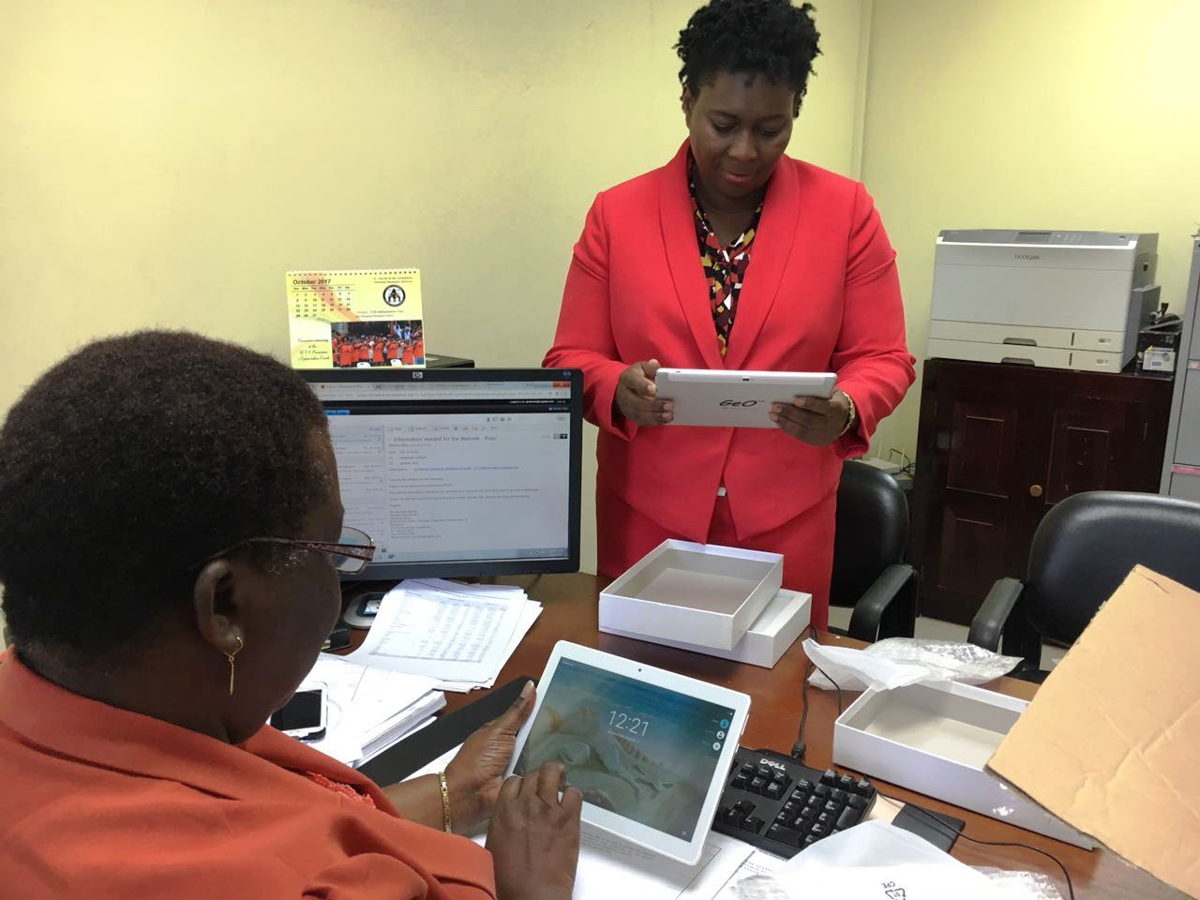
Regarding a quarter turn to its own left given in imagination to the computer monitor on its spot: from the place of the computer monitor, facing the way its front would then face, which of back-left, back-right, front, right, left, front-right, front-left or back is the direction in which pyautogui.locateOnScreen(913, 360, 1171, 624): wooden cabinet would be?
front-left

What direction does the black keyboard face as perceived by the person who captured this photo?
facing the viewer and to the left of the viewer

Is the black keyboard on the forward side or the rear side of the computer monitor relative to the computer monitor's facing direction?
on the forward side

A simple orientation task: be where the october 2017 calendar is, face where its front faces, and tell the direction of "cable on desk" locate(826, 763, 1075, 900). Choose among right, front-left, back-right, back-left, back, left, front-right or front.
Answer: front-left

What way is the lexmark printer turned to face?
toward the camera

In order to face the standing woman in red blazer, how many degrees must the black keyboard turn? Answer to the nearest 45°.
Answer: approximately 135° to its right

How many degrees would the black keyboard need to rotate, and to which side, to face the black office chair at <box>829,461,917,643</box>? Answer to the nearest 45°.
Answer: approximately 135° to its right

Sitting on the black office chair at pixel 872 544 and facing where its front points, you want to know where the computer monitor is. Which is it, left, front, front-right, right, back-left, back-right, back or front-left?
front

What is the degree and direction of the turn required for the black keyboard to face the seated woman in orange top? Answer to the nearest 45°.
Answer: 0° — it already faces them

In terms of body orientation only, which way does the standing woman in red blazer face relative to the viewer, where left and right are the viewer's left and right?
facing the viewer

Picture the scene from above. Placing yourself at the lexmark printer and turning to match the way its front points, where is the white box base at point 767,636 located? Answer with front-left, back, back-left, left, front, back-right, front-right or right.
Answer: front

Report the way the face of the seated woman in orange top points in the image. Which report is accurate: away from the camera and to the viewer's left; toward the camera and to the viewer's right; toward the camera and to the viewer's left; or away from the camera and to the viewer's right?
away from the camera and to the viewer's right

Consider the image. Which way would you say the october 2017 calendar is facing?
toward the camera

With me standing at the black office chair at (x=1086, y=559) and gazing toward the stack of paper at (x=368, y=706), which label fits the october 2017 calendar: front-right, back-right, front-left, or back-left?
front-right

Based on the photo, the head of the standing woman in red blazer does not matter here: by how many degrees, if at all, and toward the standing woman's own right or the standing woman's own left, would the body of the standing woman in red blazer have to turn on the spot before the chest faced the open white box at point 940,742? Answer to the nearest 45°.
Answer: approximately 45° to the standing woman's own left

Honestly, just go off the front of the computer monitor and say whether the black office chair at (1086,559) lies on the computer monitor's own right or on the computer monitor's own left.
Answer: on the computer monitor's own left

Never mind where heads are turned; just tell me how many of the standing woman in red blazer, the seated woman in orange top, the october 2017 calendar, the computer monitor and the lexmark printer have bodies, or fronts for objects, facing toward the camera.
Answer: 4

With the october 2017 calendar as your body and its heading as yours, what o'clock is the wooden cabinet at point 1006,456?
The wooden cabinet is roughly at 8 o'clock from the october 2017 calendar.

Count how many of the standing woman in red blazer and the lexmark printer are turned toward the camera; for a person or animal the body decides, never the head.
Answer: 2
